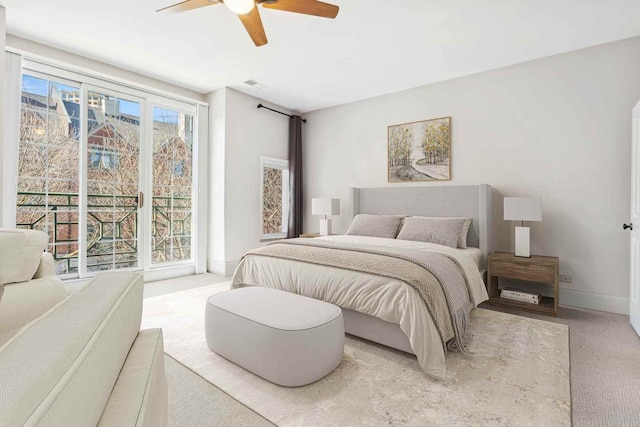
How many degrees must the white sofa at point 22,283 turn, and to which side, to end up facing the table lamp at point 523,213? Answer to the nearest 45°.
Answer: approximately 45° to its left

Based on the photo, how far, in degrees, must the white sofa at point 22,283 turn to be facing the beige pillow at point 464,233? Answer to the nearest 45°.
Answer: approximately 45° to its left

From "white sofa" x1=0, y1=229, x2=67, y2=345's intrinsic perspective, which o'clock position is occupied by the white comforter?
The white comforter is roughly at 11 o'clock from the white sofa.

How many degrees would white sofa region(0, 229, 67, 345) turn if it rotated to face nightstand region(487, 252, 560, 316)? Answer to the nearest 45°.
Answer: approximately 45° to its left

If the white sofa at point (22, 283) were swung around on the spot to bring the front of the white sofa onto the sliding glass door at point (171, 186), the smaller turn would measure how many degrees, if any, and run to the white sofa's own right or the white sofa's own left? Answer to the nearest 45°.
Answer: approximately 90° to the white sofa's own left

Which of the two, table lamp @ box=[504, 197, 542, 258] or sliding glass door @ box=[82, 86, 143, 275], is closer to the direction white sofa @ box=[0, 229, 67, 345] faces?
the table lamp

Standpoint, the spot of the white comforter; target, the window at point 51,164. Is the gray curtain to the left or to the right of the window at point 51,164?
right

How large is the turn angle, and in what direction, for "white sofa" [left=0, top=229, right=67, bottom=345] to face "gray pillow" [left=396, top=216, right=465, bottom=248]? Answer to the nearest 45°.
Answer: approximately 45° to its left

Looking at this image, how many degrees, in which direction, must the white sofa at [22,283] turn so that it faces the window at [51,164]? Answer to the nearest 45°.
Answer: approximately 135° to its left

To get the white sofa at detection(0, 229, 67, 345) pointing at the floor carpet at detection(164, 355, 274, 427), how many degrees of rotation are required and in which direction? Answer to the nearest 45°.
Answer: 0° — it already faces it
